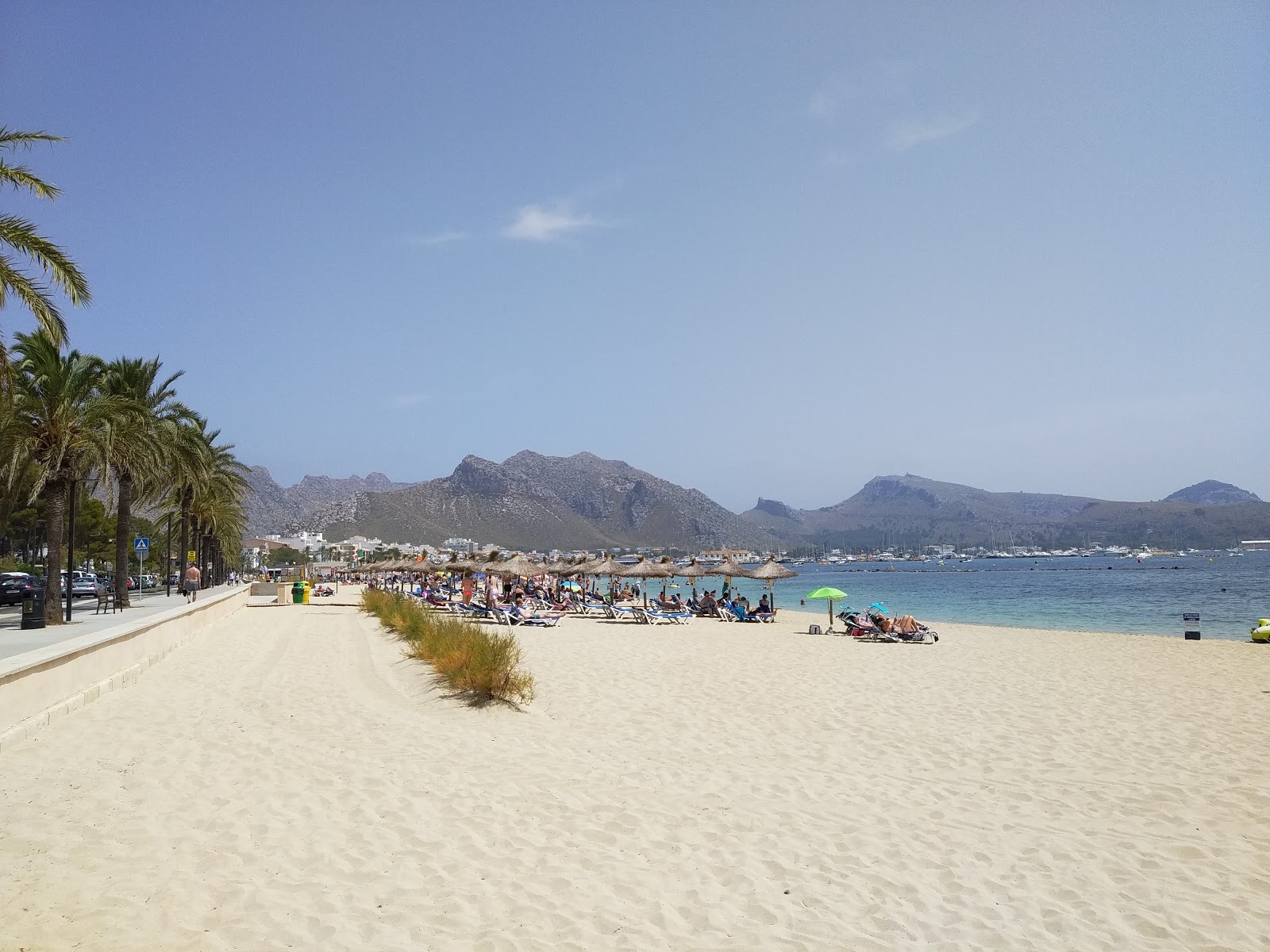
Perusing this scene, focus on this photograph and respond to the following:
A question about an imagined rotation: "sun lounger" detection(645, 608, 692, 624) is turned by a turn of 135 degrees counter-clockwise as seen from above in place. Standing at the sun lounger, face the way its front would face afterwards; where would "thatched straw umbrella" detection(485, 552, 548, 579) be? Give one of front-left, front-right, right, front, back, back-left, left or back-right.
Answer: front

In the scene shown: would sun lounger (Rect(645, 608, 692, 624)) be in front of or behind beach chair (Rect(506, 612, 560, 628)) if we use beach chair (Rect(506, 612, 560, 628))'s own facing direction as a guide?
in front

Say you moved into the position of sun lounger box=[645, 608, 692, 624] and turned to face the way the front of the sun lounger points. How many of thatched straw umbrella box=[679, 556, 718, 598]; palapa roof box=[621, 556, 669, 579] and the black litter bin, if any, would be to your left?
2

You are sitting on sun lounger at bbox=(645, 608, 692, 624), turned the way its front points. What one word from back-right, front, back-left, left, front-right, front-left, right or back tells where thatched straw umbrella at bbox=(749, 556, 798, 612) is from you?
front-left

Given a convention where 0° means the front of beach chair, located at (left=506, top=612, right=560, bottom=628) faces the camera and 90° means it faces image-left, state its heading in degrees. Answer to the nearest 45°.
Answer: approximately 270°

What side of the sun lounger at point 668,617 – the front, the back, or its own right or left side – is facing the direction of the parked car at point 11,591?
back

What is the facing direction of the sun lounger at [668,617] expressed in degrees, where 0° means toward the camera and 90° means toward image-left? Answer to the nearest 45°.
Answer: approximately 270°

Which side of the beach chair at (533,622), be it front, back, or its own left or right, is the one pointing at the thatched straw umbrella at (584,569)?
left

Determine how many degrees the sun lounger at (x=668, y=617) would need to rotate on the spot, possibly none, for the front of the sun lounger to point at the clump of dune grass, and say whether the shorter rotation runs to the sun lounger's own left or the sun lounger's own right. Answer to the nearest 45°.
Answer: approximately 90° to the sun lounger's own right

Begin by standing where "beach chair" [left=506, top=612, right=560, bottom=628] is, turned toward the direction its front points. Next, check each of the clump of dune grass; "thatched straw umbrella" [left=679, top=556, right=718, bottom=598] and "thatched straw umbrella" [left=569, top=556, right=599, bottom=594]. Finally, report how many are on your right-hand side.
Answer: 1

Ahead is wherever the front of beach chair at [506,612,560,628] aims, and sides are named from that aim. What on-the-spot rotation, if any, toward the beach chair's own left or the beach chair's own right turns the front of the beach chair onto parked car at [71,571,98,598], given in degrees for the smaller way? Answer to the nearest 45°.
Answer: approximately 135° to the beach chair's own left

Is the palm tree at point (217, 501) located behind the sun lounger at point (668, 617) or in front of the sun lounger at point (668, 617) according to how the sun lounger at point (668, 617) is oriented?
behind

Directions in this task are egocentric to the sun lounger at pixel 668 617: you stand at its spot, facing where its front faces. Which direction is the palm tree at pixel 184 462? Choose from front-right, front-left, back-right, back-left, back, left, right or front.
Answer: back

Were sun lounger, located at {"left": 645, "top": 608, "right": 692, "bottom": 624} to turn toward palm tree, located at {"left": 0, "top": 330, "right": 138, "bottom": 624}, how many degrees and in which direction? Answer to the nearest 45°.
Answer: approximately 135° to its right
